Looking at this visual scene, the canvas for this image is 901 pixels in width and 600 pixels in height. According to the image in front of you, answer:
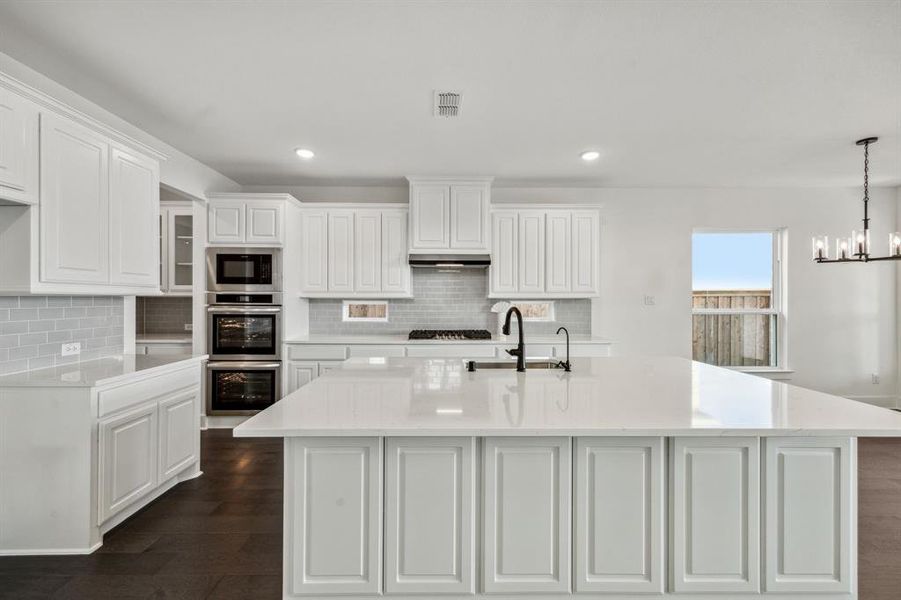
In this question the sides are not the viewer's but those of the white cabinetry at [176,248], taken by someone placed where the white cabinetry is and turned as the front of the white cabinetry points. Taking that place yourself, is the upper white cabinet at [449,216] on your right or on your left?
on your left

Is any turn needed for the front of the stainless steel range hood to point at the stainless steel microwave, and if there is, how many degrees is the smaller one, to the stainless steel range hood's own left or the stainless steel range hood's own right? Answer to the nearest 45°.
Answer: approximately 90° to the stainless steel range hood's own right

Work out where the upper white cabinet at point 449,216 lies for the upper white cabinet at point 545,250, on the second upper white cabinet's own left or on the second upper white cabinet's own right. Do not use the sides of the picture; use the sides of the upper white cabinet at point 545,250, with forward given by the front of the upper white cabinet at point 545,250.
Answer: on the second upper white cabinet's own right

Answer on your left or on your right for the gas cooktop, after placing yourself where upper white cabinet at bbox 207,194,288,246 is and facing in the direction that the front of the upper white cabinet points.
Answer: on your left

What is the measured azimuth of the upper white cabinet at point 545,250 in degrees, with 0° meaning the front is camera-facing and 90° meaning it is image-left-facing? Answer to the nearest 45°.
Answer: approximately 0°

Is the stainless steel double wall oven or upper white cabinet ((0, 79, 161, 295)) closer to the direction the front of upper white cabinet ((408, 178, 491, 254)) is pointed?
the upper white cabinet

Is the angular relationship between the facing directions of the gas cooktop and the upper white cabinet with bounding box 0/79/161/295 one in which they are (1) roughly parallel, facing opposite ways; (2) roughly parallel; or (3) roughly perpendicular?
roughly perpendicular

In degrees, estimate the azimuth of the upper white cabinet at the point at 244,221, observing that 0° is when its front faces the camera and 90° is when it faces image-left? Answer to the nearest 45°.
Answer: approximately 0°

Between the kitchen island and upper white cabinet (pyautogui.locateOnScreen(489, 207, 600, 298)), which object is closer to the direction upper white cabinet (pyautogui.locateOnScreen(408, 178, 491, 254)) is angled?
the kitchen island

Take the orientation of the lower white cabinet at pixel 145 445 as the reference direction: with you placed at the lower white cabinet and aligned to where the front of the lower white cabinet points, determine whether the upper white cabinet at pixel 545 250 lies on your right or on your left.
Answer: on your left

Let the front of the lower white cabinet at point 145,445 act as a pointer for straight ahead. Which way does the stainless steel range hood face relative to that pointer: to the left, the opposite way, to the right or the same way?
to the right
